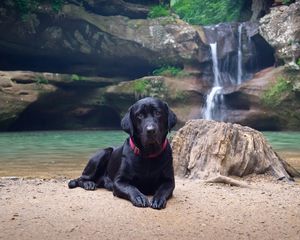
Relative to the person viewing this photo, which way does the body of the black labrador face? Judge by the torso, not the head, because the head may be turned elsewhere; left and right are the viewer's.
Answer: facing the viewer and to the right of the viewer

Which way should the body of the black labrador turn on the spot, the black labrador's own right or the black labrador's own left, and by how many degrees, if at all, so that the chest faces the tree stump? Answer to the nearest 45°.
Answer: approximately 90° to the black labrador's own left

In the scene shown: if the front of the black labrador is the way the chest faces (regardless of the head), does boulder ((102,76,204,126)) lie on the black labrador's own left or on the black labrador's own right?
on the black labrador's own left

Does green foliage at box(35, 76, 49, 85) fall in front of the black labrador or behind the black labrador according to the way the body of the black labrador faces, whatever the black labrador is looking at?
behind
